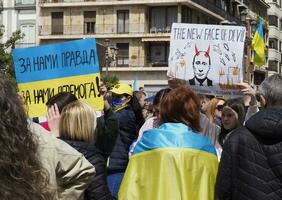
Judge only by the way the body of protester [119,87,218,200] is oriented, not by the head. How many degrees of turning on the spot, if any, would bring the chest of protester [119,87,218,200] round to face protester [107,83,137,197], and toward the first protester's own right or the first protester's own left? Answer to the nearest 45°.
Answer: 0° — they already face them

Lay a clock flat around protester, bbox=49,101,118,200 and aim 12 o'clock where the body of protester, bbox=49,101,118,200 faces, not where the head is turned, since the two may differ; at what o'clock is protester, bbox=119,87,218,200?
protester, bbox=119,87,218,200 is roughly at 4 o'clock from protester, bbox=49,101,118,200.

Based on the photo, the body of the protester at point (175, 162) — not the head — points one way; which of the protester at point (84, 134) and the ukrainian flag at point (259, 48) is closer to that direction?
the ukrainian flag

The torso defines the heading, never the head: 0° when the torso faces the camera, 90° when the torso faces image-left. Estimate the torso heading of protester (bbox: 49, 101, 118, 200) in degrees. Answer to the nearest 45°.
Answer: approximately 180°

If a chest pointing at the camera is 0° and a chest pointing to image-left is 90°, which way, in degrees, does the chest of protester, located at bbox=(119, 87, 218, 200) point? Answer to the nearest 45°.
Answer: approximately 180°

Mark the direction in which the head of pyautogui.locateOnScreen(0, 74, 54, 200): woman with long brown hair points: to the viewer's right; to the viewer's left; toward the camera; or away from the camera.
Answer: away from the camera

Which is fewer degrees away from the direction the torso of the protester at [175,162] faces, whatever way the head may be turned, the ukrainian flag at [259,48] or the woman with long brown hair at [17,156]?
the ukrainian flag

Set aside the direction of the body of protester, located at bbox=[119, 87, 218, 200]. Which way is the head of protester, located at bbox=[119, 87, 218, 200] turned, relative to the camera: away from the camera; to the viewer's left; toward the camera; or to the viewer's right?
away from the camera

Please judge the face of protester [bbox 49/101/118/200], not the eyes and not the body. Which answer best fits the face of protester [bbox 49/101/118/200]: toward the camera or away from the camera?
away from the camera

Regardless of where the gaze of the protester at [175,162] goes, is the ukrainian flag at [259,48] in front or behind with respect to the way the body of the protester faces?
in front
